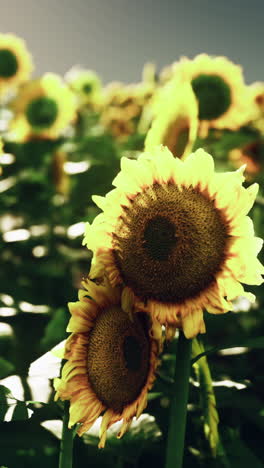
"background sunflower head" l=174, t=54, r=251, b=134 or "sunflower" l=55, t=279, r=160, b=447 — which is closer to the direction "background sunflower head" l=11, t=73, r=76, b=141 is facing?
the sunflower

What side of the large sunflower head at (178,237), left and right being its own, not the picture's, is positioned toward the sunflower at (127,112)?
back

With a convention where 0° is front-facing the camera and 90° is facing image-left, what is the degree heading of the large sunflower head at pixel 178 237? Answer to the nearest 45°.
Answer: approximately 0°

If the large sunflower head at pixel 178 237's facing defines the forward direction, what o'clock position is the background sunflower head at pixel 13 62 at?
The background sunflower head is roughly at 5 o'clock from the large sunflower head.

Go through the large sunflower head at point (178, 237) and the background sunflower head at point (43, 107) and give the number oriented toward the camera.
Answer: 2

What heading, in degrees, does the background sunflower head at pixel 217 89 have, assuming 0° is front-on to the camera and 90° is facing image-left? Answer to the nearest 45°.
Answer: approximately 0°
